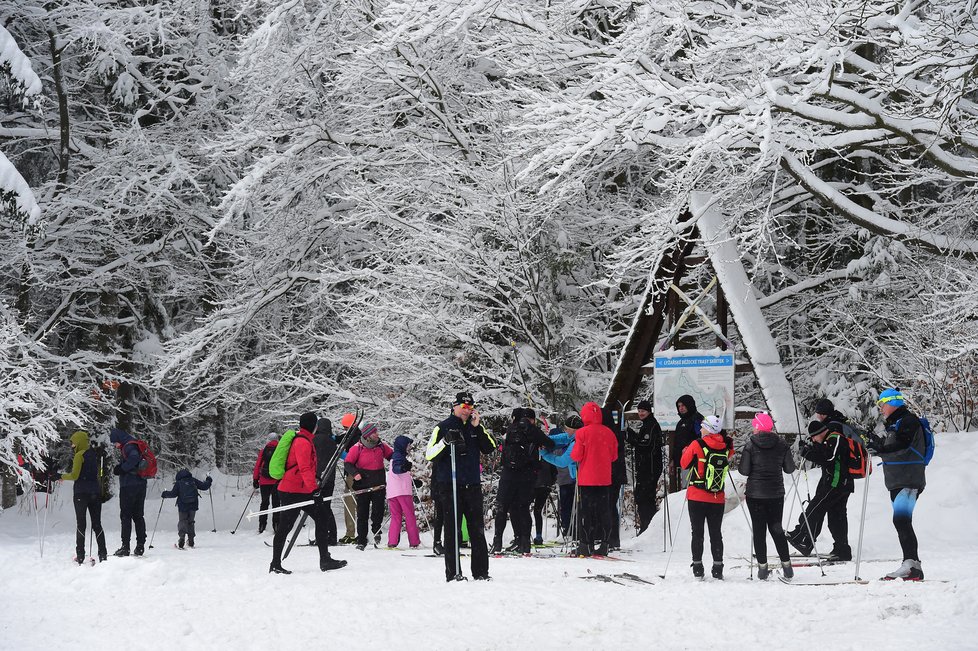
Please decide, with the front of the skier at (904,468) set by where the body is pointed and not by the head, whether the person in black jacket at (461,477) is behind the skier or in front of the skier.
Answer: in front

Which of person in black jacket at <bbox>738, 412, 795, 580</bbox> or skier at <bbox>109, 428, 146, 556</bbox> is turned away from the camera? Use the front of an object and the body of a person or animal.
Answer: the person in black jacket

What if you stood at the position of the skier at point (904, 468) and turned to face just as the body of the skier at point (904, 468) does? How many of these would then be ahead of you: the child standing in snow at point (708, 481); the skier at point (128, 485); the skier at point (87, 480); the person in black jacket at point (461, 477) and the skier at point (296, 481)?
5

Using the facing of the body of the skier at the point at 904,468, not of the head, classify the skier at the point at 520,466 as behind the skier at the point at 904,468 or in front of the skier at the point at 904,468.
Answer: in front

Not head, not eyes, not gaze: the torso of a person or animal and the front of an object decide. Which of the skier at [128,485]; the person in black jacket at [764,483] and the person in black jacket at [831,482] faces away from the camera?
the person in black jacket at [764,483]

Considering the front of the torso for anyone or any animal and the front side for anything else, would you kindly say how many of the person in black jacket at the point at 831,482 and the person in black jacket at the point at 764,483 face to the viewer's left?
1

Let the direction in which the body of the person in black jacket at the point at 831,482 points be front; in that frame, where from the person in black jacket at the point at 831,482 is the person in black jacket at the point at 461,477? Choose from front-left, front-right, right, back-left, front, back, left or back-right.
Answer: front-left

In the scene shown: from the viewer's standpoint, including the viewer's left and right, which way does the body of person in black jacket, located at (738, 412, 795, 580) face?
facing away from the viewer

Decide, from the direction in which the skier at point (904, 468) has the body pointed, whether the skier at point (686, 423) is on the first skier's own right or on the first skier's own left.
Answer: on the first skier's own right

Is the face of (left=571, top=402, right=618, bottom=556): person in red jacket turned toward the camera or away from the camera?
away from the camera

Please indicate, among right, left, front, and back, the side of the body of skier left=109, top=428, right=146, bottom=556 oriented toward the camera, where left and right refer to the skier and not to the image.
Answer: left

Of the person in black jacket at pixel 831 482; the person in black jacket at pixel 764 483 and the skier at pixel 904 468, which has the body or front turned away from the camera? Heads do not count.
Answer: the person in black jacket at pixel 764 483

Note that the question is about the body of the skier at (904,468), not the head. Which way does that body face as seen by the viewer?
to the viewer's left

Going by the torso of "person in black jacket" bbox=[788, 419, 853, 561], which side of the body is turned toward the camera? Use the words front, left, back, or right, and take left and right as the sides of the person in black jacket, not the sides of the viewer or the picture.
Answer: left

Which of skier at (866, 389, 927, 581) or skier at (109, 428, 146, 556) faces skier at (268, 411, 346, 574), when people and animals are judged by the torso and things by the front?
skier at (866, 389, 927, 581)

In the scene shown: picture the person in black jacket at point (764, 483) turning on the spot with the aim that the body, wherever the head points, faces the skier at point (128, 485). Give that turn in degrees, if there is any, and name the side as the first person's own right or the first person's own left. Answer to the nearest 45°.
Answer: approximately 90° to the first person's own left

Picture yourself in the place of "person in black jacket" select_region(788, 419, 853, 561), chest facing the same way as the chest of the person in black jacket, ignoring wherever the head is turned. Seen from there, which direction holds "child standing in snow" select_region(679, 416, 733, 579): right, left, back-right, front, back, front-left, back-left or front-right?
front-left
